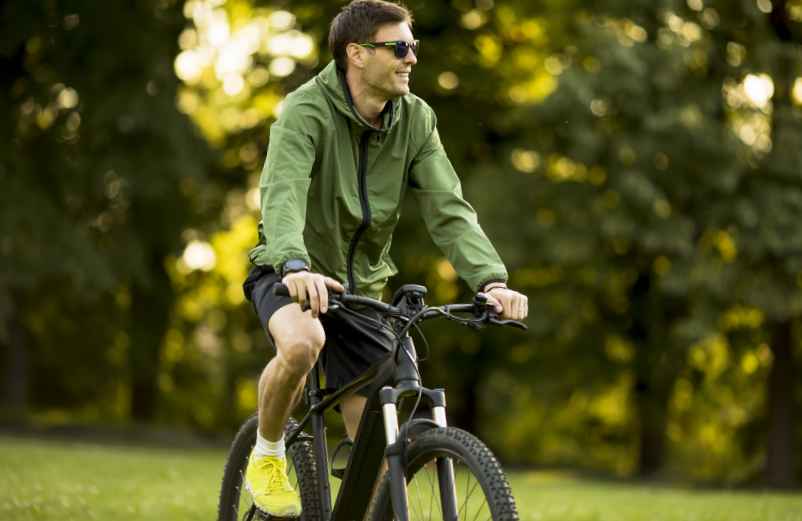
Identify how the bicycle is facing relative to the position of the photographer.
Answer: facing the viewer and to the right of the viewer

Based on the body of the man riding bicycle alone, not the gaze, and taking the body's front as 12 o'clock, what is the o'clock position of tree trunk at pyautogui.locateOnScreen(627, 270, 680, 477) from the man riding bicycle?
The tree trunk is roughly at 8 o'clock from the man riding bicycle.

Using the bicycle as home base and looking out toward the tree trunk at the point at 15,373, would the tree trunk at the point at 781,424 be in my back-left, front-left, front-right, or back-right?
front-right

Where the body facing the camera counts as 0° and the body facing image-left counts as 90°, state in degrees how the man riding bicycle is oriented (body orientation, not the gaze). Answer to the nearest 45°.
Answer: approximately 315°

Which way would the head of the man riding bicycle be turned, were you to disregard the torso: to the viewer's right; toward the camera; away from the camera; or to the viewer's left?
to the viewer's right

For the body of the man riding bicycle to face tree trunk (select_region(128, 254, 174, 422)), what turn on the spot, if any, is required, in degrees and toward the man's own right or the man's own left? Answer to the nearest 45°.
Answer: approximately 135° to the man's own left

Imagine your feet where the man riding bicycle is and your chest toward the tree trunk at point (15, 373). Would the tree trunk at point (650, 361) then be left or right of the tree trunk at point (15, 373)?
right

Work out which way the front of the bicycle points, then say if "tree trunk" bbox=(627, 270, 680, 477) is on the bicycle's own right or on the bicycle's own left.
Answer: on the bicycle's own left

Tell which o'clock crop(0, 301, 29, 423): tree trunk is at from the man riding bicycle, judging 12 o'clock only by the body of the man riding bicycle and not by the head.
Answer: The tree trunk is roughly at 7 o'clock from the man riding bicycle.

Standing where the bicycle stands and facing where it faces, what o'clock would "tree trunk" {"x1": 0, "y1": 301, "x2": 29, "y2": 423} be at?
The tree trunk is roughly at 7 o'clock from the bicycle.

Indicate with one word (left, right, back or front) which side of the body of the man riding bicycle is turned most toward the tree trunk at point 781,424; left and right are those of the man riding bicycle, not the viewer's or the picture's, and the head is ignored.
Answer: left
